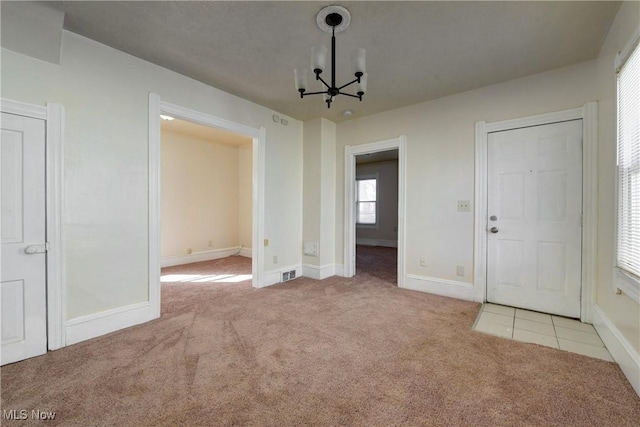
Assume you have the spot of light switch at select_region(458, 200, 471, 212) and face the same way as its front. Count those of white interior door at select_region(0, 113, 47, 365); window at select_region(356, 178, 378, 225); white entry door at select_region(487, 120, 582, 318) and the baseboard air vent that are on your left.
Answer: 1

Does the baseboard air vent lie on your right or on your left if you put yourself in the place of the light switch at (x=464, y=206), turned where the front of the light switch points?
on your right

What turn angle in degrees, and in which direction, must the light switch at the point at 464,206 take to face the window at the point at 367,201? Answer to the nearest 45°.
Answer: approximately 135° to its right

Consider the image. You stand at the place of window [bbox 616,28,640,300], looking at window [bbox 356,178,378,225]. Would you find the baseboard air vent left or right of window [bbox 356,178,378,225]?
left

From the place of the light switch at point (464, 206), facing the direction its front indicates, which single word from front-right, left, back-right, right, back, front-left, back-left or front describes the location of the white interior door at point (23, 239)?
front-right

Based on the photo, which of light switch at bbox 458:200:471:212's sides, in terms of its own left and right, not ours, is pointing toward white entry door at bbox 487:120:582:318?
left

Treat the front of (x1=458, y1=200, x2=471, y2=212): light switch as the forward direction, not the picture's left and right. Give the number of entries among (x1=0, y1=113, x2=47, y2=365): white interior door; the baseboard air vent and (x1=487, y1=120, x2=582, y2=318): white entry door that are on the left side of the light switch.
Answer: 1

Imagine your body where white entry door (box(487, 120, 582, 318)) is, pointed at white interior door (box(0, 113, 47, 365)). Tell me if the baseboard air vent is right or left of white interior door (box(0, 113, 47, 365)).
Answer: right

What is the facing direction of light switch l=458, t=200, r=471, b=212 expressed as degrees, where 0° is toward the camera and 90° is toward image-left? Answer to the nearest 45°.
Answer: approximately 0°

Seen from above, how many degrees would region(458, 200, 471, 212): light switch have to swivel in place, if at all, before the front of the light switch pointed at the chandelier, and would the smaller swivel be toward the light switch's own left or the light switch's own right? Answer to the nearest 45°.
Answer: approximately 45° to the light switch's own right

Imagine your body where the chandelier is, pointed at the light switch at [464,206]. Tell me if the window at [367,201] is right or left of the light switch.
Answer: left

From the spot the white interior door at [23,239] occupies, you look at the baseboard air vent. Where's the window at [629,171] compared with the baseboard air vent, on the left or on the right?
right

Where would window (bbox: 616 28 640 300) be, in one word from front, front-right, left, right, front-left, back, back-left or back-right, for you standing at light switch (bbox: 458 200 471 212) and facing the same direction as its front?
front-left
